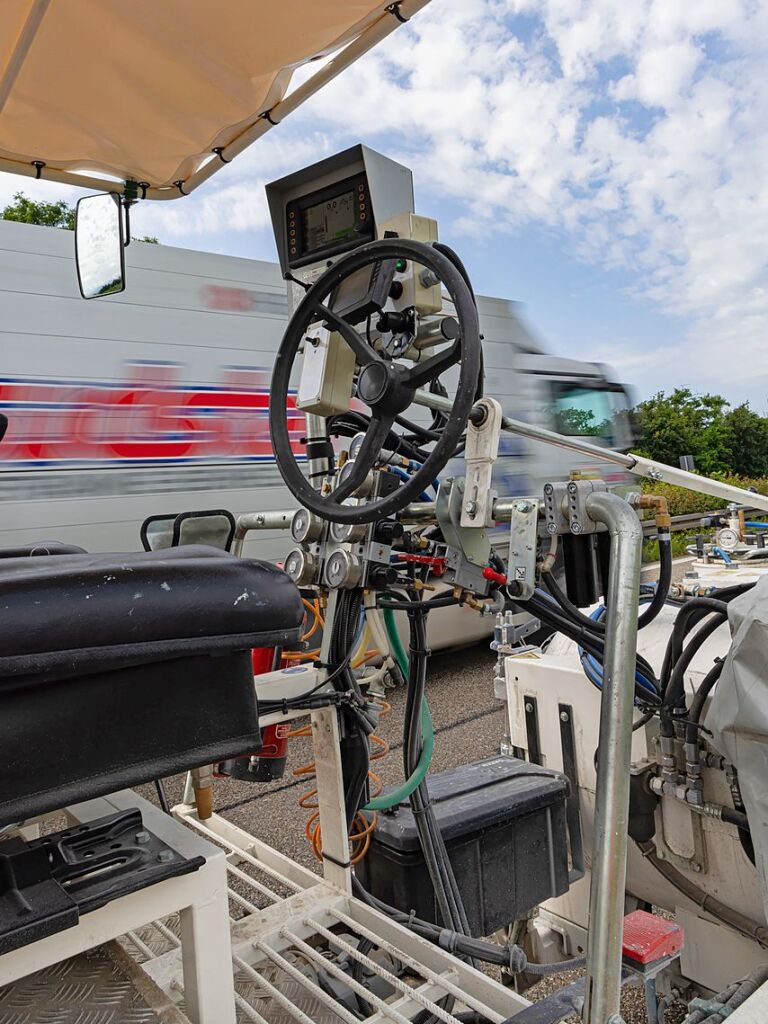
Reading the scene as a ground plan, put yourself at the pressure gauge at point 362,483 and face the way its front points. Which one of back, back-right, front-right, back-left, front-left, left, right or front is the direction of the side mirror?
right

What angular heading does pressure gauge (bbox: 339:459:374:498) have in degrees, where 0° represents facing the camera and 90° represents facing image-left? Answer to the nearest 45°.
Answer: approximately 45°

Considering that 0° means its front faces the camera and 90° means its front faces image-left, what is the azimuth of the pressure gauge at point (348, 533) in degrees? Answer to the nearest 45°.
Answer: approximately 45°

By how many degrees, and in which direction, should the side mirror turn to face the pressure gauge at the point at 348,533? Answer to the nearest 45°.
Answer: approximately 45° to its left

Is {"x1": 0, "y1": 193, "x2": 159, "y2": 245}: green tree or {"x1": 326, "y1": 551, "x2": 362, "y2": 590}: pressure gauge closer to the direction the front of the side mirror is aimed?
the pressure gauge

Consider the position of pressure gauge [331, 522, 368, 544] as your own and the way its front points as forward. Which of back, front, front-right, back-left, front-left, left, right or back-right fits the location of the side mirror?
right

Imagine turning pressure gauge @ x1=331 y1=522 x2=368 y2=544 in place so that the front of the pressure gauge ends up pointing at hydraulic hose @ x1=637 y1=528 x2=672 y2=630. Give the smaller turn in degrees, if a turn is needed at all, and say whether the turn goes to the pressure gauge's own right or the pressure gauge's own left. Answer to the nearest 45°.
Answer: approximately 135° to the pressure gauge's own left

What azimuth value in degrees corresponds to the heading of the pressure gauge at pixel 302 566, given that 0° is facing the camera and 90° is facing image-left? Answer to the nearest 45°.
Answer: approximately 45°

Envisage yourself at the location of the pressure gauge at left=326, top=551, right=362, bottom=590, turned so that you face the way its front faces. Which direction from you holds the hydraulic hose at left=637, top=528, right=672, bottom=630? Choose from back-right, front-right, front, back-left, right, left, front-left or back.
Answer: back-left

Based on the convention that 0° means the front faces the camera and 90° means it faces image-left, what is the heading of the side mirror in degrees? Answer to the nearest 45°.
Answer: approximately 0°
